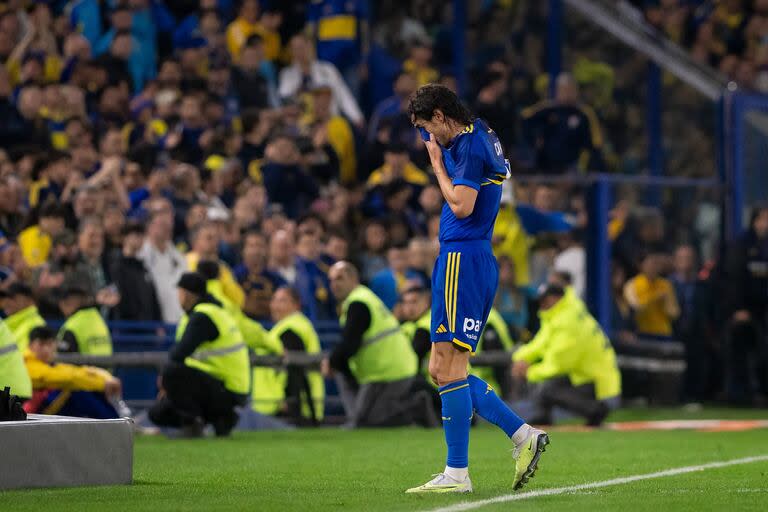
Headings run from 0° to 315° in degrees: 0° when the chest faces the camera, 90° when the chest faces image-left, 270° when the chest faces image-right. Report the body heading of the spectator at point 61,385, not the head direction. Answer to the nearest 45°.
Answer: approximately 270°

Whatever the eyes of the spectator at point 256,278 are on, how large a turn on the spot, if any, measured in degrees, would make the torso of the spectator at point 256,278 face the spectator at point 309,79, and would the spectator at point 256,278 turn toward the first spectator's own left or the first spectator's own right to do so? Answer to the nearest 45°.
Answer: approximately 180°

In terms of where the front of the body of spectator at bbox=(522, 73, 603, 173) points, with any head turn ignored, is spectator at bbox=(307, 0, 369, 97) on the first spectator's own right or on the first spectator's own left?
on the first spectator's own right

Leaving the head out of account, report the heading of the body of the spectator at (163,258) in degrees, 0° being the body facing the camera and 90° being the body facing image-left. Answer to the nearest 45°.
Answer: approximately 0°

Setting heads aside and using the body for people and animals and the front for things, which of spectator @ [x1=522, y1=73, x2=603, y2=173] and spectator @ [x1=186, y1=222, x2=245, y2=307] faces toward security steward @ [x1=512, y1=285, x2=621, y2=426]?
spectator @ [x1=522, y1=73, x2=603, y2=173]

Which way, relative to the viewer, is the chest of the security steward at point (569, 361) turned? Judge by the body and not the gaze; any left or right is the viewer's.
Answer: facing to the left of the viewer
